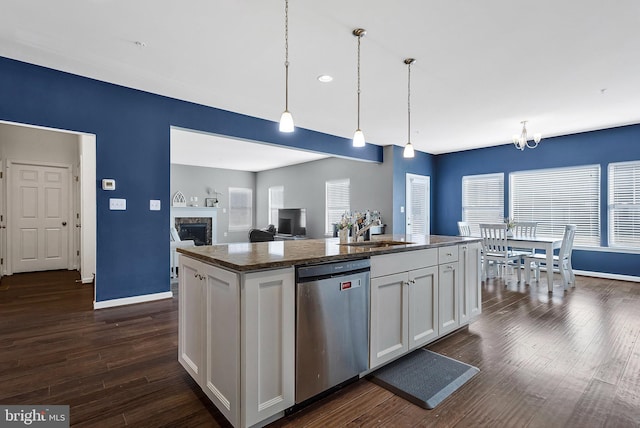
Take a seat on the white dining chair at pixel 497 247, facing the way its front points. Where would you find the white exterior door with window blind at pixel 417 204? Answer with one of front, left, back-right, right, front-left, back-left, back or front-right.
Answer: left

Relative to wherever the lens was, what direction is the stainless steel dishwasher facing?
facing the viewer and to the right of the viewer

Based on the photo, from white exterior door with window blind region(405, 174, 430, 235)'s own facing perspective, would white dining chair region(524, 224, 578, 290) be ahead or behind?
ahead

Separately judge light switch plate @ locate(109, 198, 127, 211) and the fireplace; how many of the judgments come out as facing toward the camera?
2

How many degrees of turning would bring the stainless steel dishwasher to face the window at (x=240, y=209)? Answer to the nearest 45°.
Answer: approximately 135° to its left

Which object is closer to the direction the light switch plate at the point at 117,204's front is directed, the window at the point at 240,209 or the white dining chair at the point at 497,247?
the white dining chair

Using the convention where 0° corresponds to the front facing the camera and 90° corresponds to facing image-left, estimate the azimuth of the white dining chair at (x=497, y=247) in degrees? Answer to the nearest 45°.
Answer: approximately 225°

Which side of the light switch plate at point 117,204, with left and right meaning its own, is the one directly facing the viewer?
front

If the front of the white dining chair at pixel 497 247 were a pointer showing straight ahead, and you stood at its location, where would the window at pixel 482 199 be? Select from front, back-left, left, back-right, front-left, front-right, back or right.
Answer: front-left

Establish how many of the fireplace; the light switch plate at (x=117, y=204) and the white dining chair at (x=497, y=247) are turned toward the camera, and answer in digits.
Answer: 2
